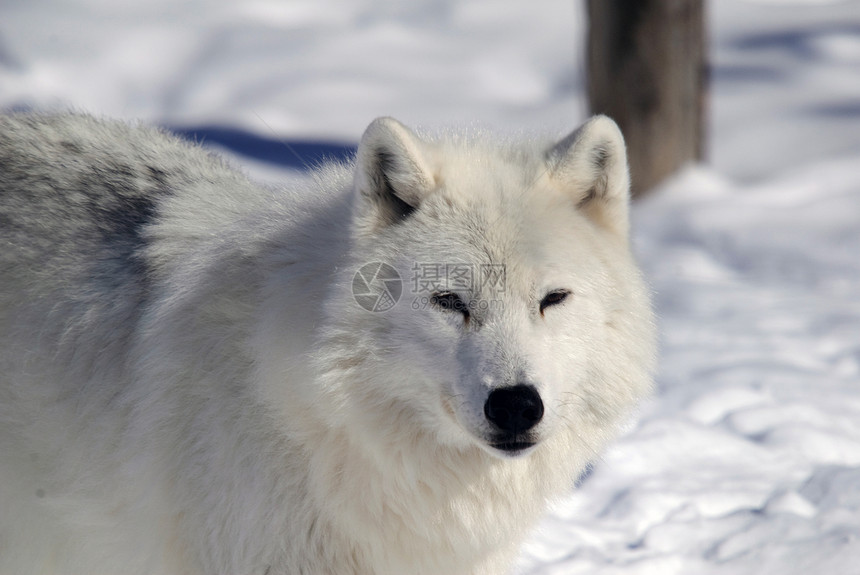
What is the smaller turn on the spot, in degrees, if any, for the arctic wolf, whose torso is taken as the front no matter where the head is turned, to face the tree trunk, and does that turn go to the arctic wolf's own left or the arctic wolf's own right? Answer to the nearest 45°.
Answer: approximately 90° to the arctic wolf's own left

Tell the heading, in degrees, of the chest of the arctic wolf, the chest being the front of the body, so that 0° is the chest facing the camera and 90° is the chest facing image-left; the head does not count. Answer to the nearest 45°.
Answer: approximately 315°
